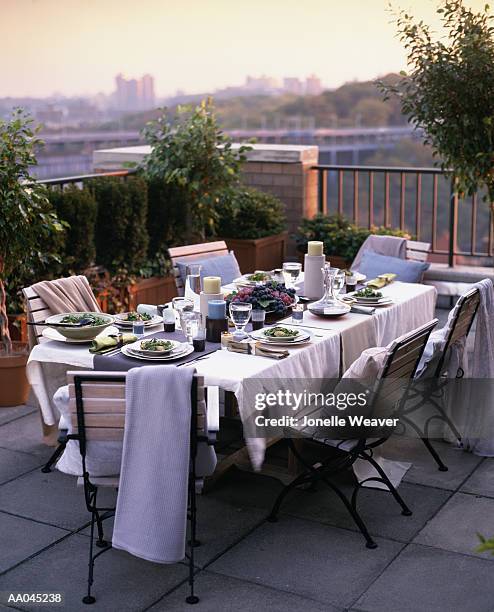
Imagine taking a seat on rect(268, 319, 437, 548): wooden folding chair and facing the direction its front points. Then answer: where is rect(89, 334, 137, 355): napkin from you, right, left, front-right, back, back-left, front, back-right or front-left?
front-left

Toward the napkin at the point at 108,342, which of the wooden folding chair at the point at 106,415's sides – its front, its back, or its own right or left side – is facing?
front

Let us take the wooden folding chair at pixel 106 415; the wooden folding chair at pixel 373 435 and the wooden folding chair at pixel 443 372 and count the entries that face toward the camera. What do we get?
0

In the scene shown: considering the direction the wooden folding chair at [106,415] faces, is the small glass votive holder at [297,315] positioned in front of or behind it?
in front

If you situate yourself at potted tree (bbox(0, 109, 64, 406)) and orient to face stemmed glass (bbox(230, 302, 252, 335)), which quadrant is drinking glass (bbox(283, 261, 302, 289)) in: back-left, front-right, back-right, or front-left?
front-left

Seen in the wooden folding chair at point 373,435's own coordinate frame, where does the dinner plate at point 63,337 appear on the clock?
The dinner plate is roughly at 11 o'clock from the wooden folding chair.

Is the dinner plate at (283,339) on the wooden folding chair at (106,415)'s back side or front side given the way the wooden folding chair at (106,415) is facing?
on the front side

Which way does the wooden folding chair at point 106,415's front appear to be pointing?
away from the camera

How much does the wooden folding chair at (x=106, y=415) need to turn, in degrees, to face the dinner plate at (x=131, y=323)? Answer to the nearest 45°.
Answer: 0° — it already faces it

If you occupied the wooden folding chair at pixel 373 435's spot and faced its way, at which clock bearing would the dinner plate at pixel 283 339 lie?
The dinner plate is roughly at 12 o'clock from the wooden folding chair.

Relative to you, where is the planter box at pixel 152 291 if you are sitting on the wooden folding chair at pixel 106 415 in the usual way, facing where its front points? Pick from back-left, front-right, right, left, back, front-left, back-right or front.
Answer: front

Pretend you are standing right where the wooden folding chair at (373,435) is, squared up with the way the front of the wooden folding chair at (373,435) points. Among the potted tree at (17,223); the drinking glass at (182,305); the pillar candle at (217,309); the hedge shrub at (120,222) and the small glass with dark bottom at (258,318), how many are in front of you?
5

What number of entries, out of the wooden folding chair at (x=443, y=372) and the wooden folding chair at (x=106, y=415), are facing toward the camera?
0

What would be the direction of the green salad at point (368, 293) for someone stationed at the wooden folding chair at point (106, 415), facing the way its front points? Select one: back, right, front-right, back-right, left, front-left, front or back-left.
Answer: front-right

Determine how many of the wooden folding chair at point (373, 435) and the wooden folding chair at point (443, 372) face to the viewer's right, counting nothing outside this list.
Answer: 0

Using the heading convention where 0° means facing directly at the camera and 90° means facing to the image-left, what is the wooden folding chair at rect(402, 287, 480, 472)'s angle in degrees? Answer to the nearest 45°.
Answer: approximately 135°

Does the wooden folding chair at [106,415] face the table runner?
yes

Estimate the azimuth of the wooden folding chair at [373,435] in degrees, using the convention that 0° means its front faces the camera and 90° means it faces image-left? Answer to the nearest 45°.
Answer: approximately 135°

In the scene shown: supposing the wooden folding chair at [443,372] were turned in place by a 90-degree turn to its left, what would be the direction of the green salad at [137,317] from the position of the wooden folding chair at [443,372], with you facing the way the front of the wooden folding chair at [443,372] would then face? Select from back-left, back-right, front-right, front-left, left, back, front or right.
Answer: front-right
